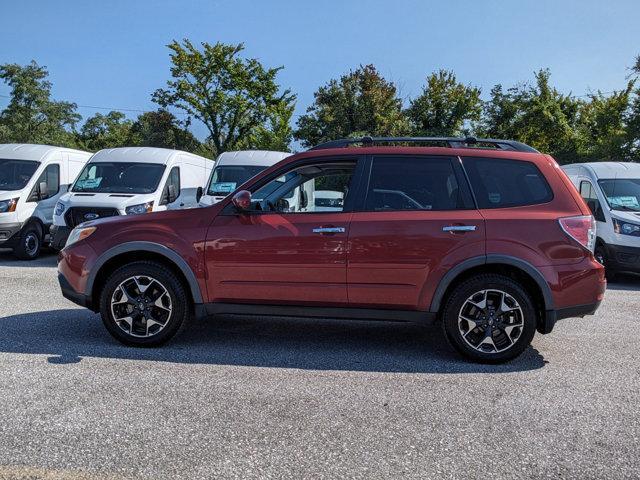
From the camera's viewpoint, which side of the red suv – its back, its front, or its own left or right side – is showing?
left

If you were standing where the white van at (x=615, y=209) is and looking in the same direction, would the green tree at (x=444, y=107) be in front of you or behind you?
behind

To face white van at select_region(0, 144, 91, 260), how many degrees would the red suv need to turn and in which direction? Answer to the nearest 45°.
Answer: approximately 45° to its right

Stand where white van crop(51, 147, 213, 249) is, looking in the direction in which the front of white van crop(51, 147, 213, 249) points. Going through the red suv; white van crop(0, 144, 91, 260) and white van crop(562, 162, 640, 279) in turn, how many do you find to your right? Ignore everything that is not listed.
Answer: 1

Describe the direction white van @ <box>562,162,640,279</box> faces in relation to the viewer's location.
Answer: facing the viewer and to the right of the viewer

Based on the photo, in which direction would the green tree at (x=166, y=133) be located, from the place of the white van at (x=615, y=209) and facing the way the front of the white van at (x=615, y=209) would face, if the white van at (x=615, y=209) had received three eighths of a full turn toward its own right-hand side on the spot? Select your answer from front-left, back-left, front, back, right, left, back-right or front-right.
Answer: front-right

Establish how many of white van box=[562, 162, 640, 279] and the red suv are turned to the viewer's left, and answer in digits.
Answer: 1

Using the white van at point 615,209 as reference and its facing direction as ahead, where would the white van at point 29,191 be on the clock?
the white van at point 29,191 is roughly at 4 o'clock from the white van at point 615,209.

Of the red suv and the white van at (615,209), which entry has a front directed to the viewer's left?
the red suv

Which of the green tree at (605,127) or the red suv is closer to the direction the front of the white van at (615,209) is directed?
the red suv

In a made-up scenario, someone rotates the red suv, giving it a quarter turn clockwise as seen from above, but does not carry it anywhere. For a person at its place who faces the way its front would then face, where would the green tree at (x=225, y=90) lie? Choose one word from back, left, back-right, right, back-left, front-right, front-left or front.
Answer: front

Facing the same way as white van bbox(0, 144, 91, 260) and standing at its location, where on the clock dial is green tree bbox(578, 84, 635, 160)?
The green tree is roughly at 7 o'clock from the white van.

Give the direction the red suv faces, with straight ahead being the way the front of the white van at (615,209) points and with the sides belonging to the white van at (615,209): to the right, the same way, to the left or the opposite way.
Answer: to the right

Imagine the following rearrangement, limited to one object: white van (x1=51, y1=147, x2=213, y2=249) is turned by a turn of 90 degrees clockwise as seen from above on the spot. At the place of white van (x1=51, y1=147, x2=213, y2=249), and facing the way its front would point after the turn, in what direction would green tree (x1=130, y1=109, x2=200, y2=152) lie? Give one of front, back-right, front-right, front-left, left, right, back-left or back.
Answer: front-right

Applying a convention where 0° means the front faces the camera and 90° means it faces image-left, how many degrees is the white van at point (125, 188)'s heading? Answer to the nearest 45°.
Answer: approximately 45°

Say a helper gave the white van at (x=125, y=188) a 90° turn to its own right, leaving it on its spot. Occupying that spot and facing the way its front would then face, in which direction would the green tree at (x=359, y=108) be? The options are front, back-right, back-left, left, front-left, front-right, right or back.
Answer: right
